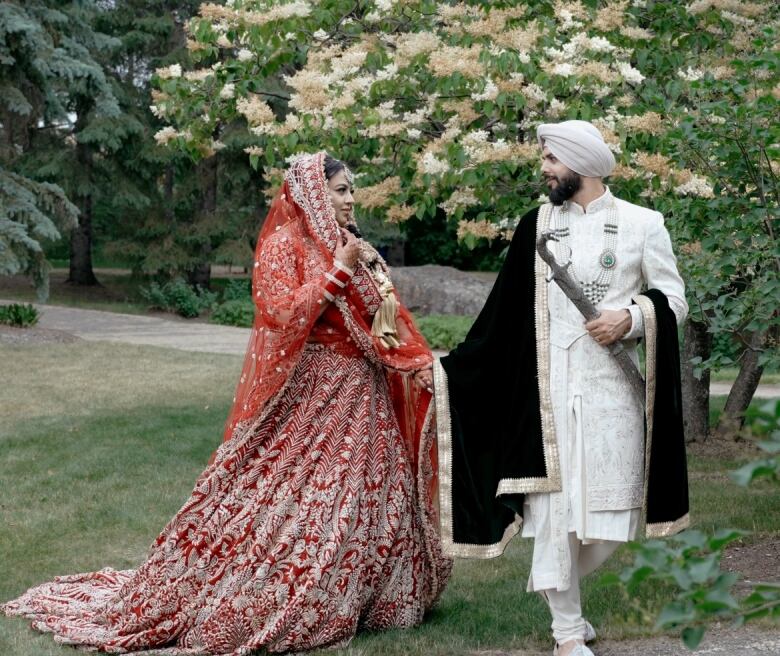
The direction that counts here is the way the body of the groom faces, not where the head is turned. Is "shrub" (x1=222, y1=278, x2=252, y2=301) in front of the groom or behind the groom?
behind

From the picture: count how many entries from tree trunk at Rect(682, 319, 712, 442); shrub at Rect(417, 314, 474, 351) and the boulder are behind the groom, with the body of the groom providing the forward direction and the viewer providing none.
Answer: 3

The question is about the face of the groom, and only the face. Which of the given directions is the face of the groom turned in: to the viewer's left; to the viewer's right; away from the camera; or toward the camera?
to the viewer's left

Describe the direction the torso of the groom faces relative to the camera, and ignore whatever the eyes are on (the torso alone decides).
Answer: toward the camera

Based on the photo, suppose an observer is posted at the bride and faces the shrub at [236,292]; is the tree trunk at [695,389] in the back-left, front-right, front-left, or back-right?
front-right

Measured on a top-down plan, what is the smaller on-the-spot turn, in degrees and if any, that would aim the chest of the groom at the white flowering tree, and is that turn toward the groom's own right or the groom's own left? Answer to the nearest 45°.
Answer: approximately 180°

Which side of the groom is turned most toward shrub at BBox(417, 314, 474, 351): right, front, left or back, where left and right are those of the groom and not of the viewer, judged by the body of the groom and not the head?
back

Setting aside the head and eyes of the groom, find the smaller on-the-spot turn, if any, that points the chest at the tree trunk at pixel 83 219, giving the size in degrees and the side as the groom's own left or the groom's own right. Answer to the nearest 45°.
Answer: approximately 135° to the groom's own right
